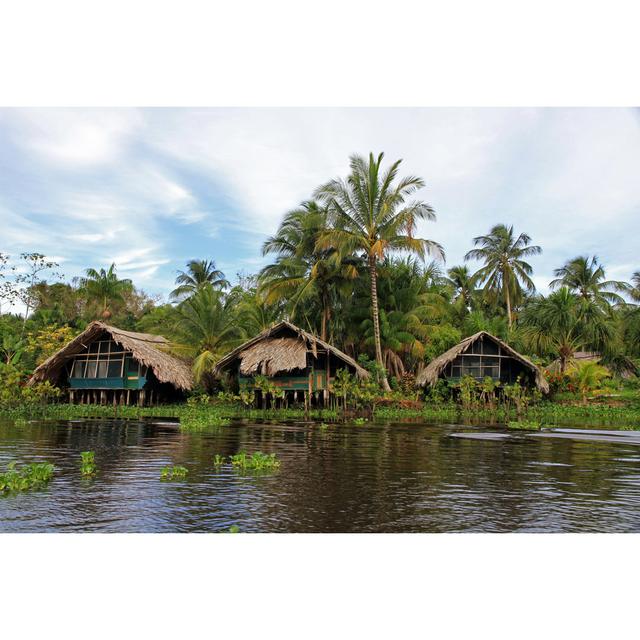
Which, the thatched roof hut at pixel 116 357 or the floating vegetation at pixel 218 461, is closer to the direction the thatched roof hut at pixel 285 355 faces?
the floating vegetation

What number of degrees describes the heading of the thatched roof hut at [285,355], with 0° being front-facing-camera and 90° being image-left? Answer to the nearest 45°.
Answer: approximately 0°

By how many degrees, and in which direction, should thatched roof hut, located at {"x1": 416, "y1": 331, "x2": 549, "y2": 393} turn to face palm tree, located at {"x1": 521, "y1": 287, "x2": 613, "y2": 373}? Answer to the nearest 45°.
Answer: approximately 135° to its left

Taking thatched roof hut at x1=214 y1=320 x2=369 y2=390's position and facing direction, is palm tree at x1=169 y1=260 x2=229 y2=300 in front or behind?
behind

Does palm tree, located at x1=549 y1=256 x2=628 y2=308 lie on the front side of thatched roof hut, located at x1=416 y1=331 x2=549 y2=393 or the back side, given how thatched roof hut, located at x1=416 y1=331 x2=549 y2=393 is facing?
on the back side

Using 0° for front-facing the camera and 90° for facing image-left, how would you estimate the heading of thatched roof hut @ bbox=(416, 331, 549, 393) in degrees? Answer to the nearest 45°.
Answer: approximately 0°

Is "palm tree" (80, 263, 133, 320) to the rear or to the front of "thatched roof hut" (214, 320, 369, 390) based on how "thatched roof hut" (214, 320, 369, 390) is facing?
to the rear

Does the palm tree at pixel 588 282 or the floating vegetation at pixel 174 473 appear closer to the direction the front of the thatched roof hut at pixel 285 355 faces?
the floating vegetation

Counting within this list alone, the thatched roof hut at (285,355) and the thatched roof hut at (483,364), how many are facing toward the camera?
2
